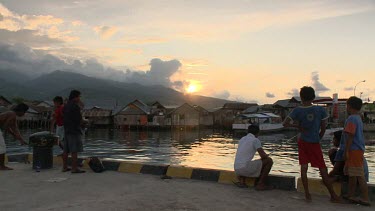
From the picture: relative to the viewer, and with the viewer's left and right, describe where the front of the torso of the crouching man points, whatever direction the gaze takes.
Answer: facing away from the viewer and to the right of the viewer

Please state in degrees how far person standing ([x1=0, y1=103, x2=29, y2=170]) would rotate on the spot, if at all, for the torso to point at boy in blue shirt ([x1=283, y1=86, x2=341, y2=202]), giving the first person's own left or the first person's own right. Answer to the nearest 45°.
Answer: approximately 45° to the first person's own right

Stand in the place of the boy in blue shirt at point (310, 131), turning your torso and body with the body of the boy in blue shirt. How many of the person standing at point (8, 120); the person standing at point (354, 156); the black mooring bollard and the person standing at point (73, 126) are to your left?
3

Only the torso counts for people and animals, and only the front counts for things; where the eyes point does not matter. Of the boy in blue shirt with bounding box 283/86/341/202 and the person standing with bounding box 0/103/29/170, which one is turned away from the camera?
the boy in blue shirt

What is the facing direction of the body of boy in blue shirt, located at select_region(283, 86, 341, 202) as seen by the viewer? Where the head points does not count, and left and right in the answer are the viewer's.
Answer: facing away from the viewer

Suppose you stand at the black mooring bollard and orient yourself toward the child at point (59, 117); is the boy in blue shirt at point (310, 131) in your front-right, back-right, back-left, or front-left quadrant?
back-right

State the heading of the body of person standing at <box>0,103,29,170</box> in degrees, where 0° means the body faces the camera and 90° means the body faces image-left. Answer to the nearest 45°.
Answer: approximately 270°

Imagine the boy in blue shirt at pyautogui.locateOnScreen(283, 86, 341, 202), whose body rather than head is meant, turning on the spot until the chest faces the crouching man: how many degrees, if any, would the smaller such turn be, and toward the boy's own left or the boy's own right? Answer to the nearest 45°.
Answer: approximately 45° to the boy's own left

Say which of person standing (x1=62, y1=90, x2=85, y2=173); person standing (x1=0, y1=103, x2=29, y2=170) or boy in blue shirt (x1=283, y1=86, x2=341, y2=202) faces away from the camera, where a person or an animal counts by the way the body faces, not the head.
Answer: the boy in blue shirt

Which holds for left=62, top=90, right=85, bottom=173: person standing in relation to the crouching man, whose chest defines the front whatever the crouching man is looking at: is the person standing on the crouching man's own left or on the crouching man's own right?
on the crouching man's own left
